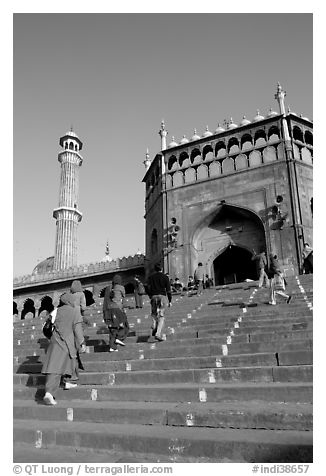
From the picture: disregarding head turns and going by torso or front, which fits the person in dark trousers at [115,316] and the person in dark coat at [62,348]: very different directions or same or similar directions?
same or similar directions

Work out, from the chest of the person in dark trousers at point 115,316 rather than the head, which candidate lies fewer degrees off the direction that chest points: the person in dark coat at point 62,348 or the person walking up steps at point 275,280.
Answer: the person walking up steps

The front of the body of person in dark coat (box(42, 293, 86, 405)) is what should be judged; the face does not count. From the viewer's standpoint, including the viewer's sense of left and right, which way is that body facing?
facing away from the viewer and to the right of the viewer

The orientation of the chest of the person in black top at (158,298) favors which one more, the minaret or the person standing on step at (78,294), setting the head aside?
the minaret

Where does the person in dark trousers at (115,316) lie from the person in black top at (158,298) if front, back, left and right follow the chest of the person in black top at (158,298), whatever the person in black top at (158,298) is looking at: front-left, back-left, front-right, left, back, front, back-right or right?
left

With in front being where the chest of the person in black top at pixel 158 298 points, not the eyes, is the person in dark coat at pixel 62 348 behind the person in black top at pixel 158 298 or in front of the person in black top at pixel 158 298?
behind

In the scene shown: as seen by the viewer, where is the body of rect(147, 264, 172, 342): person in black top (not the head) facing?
away from the camera

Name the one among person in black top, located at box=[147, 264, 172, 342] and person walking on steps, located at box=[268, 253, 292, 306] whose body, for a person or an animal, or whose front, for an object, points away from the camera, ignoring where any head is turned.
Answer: the person in black top
